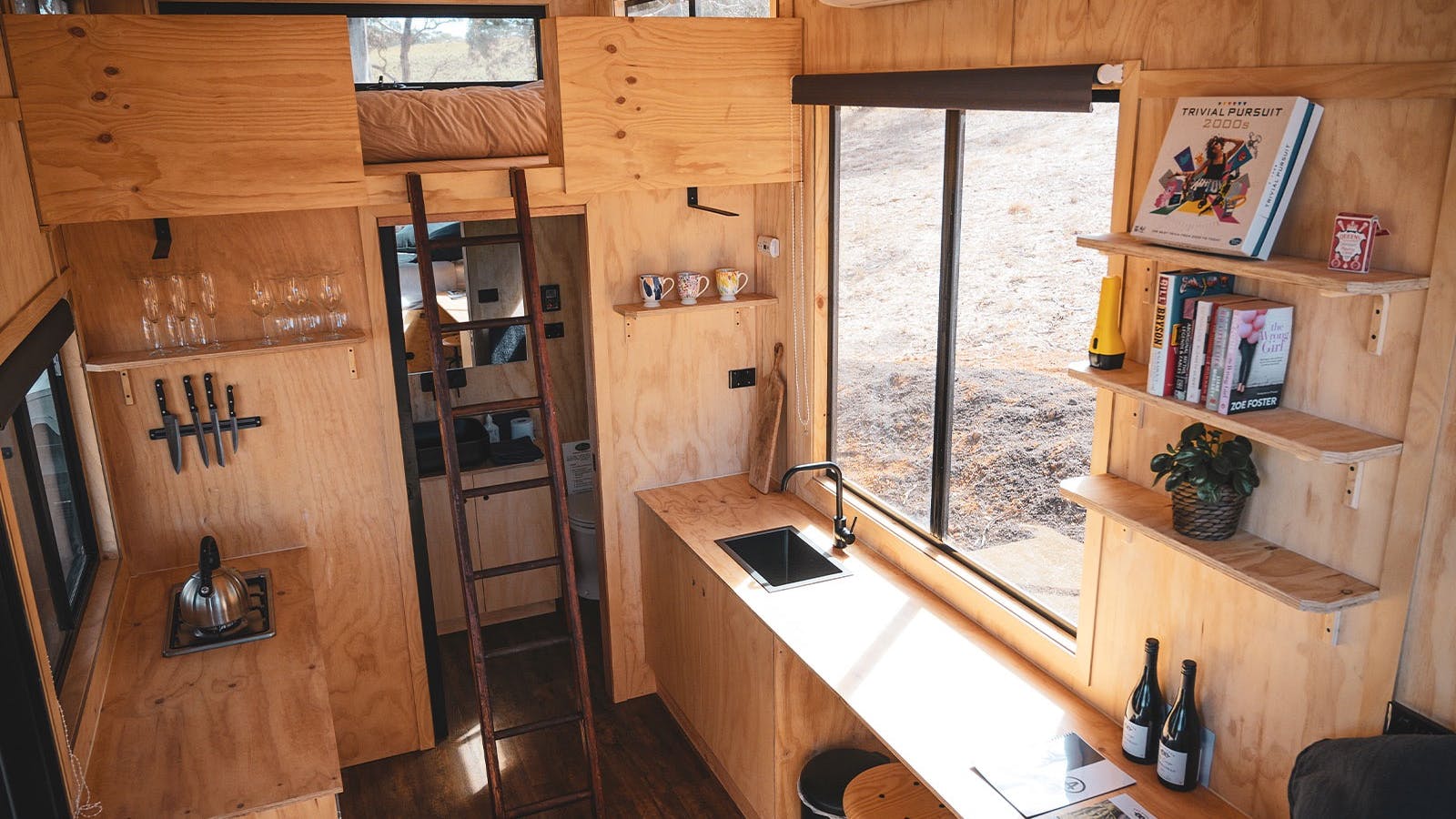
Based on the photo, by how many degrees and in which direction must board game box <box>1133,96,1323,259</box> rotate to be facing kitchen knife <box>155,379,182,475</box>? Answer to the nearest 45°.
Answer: approximately 45° to its right

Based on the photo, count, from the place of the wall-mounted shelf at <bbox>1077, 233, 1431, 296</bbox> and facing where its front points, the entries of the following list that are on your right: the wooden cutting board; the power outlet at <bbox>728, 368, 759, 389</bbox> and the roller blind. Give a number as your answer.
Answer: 3

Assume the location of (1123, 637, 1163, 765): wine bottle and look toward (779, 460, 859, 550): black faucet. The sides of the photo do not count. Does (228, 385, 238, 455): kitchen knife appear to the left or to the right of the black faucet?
left

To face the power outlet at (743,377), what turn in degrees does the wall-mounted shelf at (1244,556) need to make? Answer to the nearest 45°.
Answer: approximately 90° to its right

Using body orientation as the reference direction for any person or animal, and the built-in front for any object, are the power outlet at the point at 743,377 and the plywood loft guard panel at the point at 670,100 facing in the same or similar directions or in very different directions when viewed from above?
same or similar directions

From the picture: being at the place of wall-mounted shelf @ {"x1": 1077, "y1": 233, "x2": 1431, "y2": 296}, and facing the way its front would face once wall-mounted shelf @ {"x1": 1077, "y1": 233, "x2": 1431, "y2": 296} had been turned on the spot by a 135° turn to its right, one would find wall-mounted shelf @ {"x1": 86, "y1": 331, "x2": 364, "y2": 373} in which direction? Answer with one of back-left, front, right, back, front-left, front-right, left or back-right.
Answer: left

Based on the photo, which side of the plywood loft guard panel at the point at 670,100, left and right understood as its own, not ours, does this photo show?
front

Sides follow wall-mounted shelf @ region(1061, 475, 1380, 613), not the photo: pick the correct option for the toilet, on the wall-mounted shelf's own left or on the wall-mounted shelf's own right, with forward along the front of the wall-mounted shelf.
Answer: on the wall-mounted shelf's own right

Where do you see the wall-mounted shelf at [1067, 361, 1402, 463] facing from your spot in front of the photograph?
facing the viewer and to the left of the viewer

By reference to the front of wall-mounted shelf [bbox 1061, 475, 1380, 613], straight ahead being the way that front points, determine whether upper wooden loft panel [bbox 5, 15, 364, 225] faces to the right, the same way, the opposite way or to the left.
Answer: to the left

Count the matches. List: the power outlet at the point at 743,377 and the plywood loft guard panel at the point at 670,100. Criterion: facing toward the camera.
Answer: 2

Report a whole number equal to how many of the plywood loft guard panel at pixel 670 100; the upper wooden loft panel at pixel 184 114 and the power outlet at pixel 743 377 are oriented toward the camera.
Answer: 3

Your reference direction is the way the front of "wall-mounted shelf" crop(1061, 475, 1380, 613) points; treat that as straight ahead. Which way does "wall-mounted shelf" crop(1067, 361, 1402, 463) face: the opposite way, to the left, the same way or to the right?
the same way

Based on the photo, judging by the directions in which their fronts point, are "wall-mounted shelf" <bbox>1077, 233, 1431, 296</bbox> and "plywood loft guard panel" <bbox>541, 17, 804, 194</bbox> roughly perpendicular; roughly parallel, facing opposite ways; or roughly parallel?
roughly perpendicular

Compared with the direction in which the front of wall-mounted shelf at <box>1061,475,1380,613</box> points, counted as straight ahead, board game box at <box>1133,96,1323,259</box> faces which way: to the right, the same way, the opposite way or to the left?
the same way
